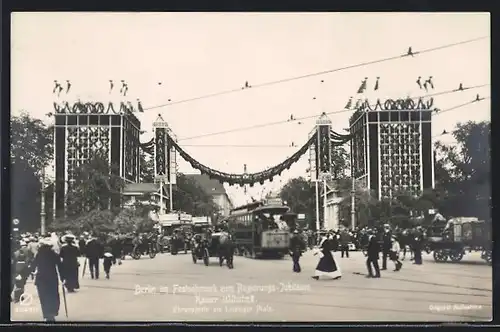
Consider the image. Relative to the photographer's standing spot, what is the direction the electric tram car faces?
facing the viewer and to the right of the viewer

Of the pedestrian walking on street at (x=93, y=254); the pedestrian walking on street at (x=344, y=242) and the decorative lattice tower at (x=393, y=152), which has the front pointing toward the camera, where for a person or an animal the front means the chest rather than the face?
the decorative lattice tower

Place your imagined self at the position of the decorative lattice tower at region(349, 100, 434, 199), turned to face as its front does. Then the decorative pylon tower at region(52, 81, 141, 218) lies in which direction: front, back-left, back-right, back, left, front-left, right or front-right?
right
